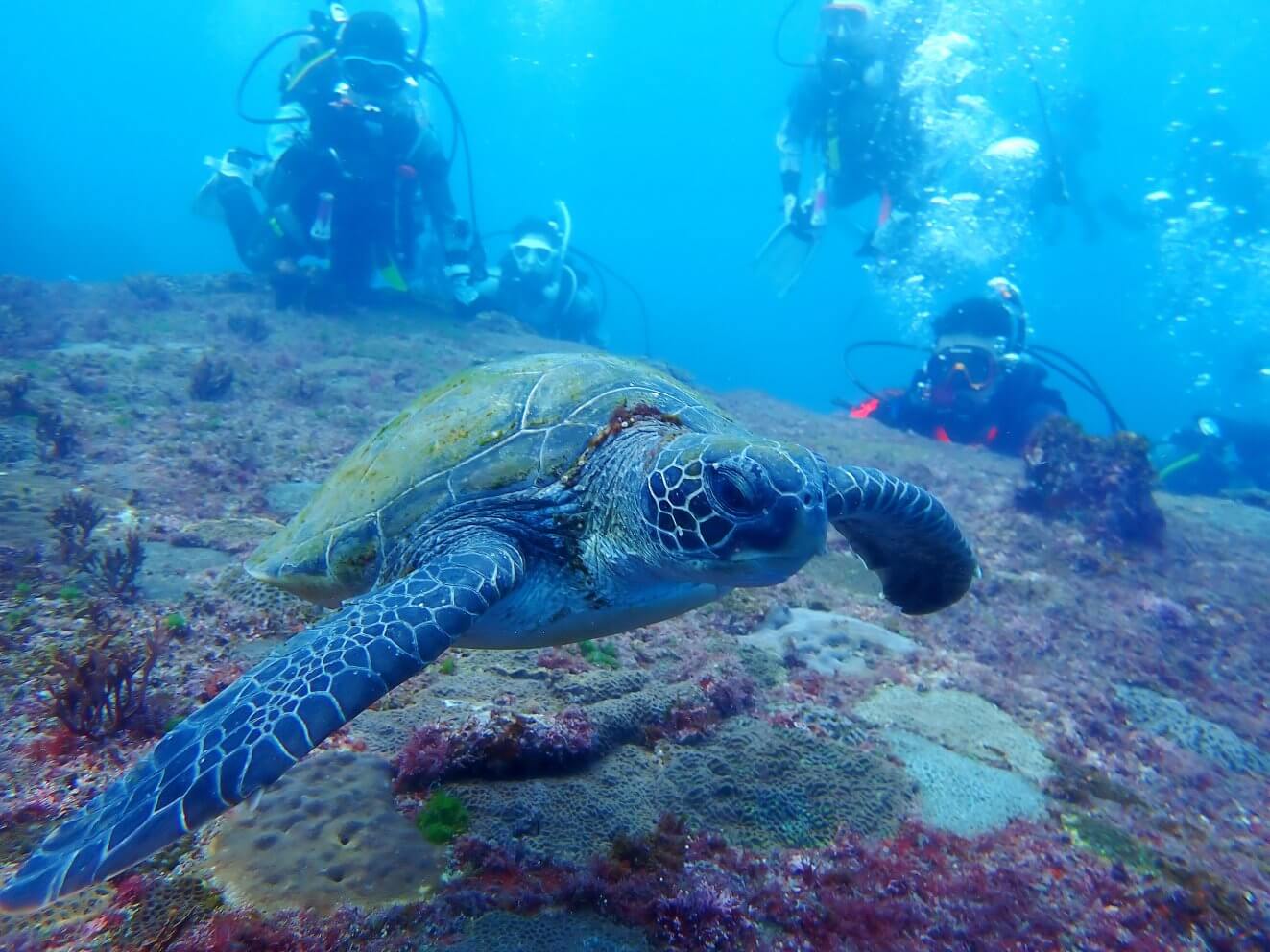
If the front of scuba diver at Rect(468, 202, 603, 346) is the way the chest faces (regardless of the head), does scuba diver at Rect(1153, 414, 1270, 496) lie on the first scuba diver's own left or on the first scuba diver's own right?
on the first scuba diver's own left

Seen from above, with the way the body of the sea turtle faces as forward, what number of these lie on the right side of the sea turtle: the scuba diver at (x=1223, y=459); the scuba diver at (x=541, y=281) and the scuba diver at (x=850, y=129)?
0

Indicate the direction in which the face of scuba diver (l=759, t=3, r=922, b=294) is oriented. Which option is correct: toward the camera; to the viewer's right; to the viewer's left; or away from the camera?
toward the camera

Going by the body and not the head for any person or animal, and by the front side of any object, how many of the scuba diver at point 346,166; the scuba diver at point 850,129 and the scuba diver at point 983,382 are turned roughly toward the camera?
3

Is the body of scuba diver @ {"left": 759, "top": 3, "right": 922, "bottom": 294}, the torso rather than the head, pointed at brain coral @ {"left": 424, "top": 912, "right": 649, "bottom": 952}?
yes

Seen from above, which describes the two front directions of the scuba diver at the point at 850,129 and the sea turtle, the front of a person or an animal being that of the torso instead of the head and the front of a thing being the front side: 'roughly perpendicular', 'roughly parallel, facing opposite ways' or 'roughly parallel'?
roughly perpendicular

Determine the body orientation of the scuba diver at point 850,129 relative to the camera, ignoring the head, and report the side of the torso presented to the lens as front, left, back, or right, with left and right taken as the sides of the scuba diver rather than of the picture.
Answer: front

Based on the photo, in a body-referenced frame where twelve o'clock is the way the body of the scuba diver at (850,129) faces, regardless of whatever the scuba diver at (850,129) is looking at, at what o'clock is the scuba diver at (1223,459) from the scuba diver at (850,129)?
the scuba diver at (1223,459) is roughly at 9 o'clock from the scuba diver at (850,129).

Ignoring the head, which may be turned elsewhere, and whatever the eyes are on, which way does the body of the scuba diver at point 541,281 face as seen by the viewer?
toward the camera

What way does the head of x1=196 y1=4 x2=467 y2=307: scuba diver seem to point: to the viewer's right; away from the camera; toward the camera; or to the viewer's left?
toward the camera

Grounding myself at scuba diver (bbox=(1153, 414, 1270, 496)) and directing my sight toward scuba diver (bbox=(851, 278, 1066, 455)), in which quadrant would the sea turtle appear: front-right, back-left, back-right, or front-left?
front-left

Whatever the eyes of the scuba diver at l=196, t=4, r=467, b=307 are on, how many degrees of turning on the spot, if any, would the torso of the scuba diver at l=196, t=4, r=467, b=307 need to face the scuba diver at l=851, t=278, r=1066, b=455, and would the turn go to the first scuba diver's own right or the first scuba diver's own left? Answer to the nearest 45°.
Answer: approximately 45° to the first scuba diver's own left

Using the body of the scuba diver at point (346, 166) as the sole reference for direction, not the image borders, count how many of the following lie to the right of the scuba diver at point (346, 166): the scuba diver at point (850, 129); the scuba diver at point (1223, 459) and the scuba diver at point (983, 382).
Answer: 0

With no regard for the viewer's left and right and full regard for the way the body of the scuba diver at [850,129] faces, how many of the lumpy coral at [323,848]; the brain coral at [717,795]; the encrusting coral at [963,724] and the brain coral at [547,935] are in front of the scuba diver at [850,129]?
4

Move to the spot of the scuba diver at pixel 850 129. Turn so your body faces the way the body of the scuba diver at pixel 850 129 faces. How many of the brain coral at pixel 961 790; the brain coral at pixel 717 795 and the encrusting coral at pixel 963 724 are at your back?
0

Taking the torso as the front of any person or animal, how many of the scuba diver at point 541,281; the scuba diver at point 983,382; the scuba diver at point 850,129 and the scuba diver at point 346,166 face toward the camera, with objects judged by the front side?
4

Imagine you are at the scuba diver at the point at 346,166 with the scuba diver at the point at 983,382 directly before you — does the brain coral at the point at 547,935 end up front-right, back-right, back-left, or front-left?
front-right

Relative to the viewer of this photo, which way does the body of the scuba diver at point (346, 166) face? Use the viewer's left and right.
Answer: facing the viewer
